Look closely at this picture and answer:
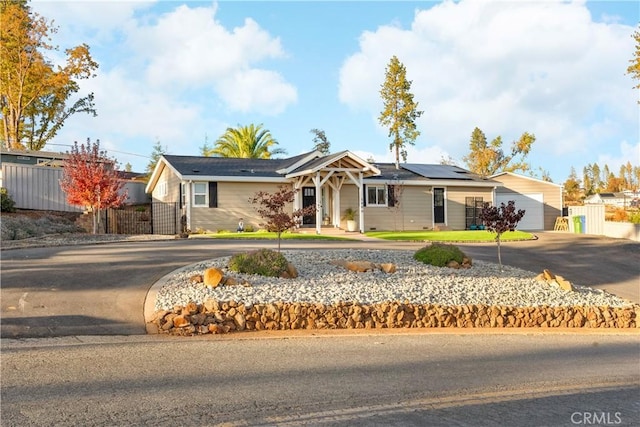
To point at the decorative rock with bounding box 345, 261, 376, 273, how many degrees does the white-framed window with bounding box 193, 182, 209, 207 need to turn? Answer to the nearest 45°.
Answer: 0° — it already faces it

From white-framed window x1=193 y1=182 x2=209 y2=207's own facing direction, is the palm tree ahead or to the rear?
to the rear

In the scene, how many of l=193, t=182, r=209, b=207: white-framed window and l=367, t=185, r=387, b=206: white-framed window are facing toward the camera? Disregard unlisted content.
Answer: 2

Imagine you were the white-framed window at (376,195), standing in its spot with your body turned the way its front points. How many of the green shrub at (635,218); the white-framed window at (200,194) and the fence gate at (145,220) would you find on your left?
1

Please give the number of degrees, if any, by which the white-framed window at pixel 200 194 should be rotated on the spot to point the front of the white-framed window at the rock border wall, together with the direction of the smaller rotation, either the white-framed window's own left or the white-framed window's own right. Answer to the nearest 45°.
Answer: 0° — it already faces it

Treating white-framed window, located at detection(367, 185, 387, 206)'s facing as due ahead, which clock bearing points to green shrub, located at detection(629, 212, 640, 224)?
The green shrub is roughly at 9 o'clock from the white-framed window.

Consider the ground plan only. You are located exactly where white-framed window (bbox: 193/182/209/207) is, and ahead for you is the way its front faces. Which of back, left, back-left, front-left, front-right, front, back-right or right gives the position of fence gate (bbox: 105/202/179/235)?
back-right

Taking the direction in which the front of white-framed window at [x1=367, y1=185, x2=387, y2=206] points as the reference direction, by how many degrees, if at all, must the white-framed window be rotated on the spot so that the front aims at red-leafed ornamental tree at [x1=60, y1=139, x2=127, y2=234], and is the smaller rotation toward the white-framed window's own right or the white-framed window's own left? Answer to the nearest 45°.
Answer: approximately 45° to the white-framed window's own right

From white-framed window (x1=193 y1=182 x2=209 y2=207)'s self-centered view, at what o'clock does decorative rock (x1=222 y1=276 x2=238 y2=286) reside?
The decorative rock is roughly at 12 o'clock from the white-framed window.

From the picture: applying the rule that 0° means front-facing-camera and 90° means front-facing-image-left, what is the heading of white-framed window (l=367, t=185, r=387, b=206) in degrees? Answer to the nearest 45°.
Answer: approximately 0°

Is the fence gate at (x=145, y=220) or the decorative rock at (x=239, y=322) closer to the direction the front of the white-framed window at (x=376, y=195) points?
the decorative rock

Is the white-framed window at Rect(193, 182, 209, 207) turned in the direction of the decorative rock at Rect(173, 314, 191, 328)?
yes

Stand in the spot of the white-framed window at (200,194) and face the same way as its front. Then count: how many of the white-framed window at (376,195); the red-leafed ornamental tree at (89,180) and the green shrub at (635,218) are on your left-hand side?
2
